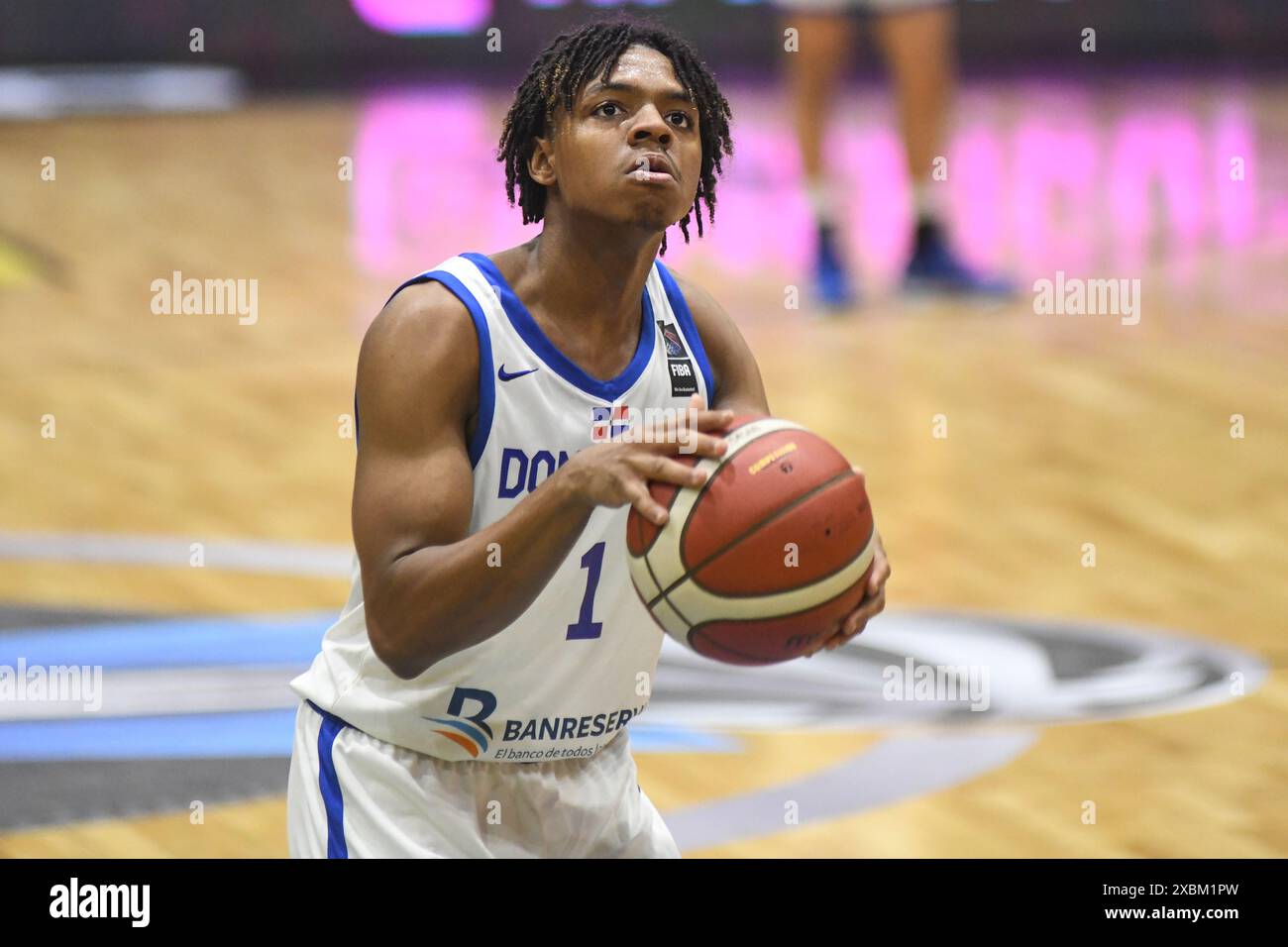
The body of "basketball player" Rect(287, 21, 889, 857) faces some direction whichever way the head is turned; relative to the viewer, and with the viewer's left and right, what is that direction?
facing the viewer and to the right of the viewer

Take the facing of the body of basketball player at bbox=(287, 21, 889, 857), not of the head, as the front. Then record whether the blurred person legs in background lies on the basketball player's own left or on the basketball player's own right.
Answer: on the basketball player's own left
